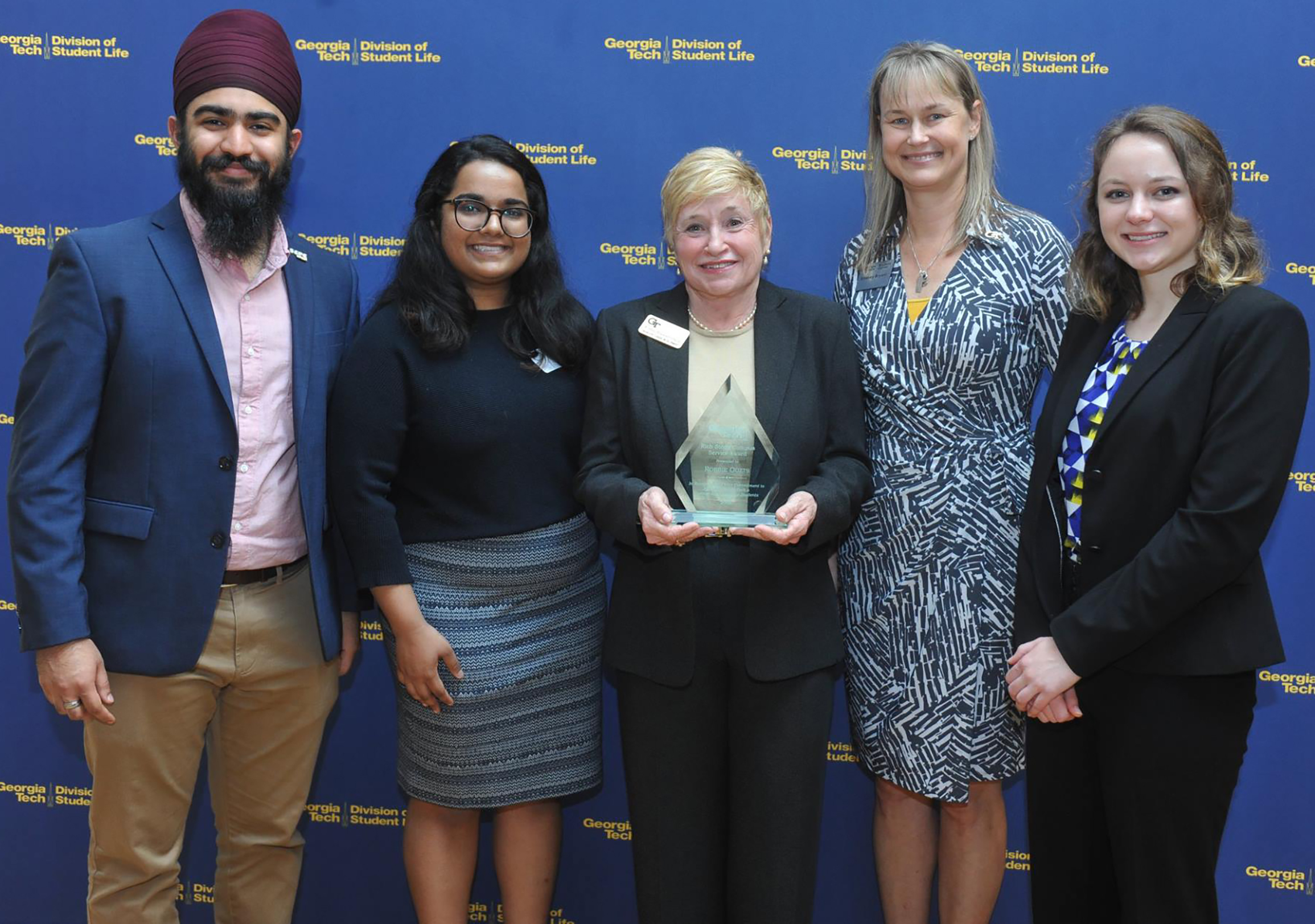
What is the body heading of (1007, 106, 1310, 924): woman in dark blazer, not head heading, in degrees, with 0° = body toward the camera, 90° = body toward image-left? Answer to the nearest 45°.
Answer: approximately 45°

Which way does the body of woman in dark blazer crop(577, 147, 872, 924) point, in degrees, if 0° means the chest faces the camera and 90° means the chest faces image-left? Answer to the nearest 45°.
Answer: approximately 0°

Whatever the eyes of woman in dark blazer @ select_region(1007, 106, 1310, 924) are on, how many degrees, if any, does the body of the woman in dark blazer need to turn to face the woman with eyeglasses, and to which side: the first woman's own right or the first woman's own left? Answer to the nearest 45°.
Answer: approximately 45° to the first woman's own right

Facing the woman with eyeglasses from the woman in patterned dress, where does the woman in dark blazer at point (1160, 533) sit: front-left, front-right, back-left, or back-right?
back-left
